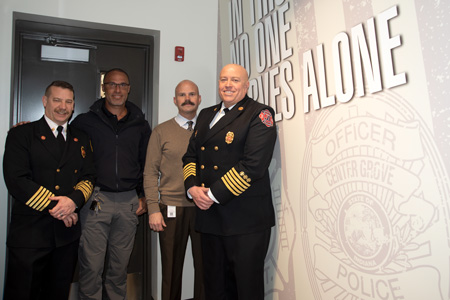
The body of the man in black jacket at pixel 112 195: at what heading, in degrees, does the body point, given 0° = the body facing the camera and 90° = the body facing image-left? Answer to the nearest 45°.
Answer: approximately 0°

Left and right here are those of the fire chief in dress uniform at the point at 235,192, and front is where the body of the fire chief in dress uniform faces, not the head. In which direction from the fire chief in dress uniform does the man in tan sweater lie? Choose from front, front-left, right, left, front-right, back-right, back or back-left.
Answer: right

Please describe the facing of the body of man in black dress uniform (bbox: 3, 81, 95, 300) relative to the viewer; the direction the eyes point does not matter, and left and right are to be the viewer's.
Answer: facing the viewer and to the right of the viewer

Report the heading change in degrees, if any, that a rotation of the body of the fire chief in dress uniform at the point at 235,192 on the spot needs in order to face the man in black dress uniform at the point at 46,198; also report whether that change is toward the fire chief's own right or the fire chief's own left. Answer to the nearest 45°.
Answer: approximately 45° to the fire chief's own right

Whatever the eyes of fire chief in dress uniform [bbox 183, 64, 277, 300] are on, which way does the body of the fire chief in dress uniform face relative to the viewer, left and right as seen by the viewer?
facing the viewer and to the left of the viewer
